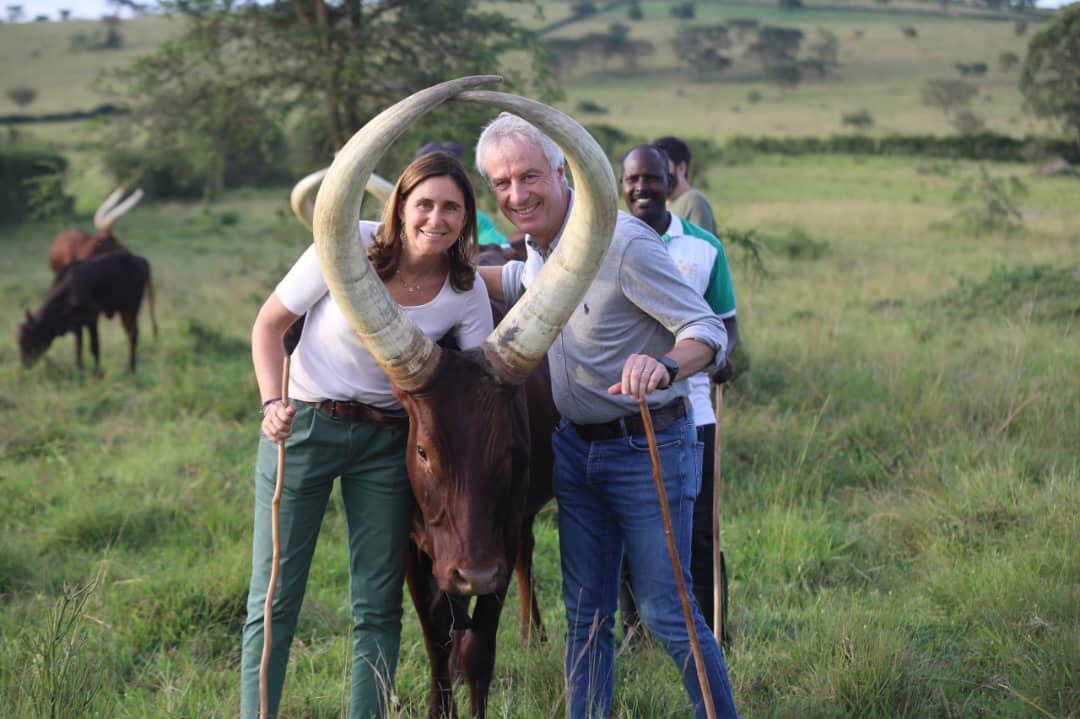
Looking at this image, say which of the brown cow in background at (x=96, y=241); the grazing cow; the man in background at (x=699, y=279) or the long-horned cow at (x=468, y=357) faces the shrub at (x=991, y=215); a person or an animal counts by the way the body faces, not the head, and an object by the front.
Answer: the brown cow in background

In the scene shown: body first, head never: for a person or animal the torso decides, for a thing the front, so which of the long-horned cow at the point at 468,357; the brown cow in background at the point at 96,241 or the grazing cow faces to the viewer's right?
the brown cow in background

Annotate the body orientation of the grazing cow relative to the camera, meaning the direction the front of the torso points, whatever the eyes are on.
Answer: to the viewer's left

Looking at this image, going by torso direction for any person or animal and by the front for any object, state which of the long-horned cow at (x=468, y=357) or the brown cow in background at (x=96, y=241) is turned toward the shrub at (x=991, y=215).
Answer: the brown cow in background

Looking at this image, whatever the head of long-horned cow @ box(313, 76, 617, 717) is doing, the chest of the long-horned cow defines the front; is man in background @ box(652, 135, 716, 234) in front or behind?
behind

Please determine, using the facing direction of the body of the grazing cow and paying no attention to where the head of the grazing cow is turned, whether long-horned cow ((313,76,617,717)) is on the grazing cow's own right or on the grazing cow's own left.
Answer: on the grazing cow's own left

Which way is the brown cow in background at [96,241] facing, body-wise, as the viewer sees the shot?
to the viewer's right

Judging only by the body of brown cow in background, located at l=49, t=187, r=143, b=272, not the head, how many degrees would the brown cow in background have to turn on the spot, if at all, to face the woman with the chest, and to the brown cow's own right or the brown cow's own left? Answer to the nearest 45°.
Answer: approximately 90° to the brown cow's own right

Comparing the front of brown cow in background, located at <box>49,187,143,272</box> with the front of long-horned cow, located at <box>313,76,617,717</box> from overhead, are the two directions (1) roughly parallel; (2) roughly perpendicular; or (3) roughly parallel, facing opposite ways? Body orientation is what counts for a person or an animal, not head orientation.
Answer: roughly perpendicular
